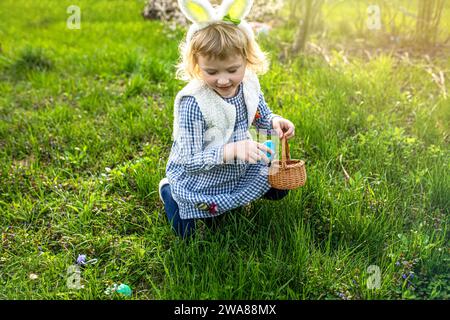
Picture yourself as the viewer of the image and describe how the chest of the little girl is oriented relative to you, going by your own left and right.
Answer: facing the viewer and to the right of the viewer
